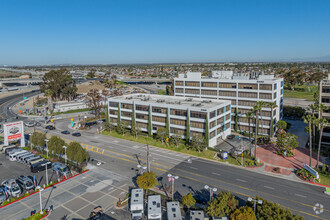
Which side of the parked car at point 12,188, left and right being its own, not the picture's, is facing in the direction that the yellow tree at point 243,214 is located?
front

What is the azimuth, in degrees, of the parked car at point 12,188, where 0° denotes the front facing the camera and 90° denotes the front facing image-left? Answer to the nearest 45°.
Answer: approximately 315°

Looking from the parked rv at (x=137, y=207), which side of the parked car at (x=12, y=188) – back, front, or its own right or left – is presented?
front

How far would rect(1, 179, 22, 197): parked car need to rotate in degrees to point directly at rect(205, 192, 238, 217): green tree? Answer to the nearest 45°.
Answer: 0° — it already faces it

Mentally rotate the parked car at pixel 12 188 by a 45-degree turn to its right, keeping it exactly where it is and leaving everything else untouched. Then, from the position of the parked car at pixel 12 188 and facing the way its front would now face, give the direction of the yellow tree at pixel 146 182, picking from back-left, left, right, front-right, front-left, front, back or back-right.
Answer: front-left
